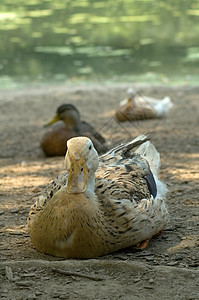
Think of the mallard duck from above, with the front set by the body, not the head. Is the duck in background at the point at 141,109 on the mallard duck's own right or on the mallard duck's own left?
on the mallard duck's own right

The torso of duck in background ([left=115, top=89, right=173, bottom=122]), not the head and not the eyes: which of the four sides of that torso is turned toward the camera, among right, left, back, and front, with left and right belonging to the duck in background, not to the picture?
left

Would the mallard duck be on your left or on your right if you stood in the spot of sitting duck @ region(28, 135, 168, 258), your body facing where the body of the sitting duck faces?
on your right

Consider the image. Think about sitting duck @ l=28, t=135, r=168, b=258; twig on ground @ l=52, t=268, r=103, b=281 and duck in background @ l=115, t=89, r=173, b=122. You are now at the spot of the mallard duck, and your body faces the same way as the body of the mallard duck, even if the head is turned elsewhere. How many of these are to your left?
2

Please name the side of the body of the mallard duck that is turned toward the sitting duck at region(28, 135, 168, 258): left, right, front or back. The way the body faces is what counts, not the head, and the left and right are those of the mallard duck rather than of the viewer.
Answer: left

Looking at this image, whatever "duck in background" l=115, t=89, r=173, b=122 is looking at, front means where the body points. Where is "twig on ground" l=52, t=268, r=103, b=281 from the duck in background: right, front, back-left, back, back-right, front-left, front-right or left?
left

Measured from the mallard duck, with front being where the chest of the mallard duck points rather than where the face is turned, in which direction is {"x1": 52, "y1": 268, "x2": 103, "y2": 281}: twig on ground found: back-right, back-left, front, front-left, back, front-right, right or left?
left

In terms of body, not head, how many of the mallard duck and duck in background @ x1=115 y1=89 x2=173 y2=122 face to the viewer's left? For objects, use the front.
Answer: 2

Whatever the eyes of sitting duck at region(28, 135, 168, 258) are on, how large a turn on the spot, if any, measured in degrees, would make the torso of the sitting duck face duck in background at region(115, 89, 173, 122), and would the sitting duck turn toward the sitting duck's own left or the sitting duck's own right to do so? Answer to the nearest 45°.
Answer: approximately 135° to the sitting duck's own right

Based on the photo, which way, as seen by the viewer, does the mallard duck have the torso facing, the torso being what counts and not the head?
to the viewer's left

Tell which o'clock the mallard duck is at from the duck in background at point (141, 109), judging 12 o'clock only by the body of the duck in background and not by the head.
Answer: The mallard duck is roughly at 10 o'clock from the duck in background.
